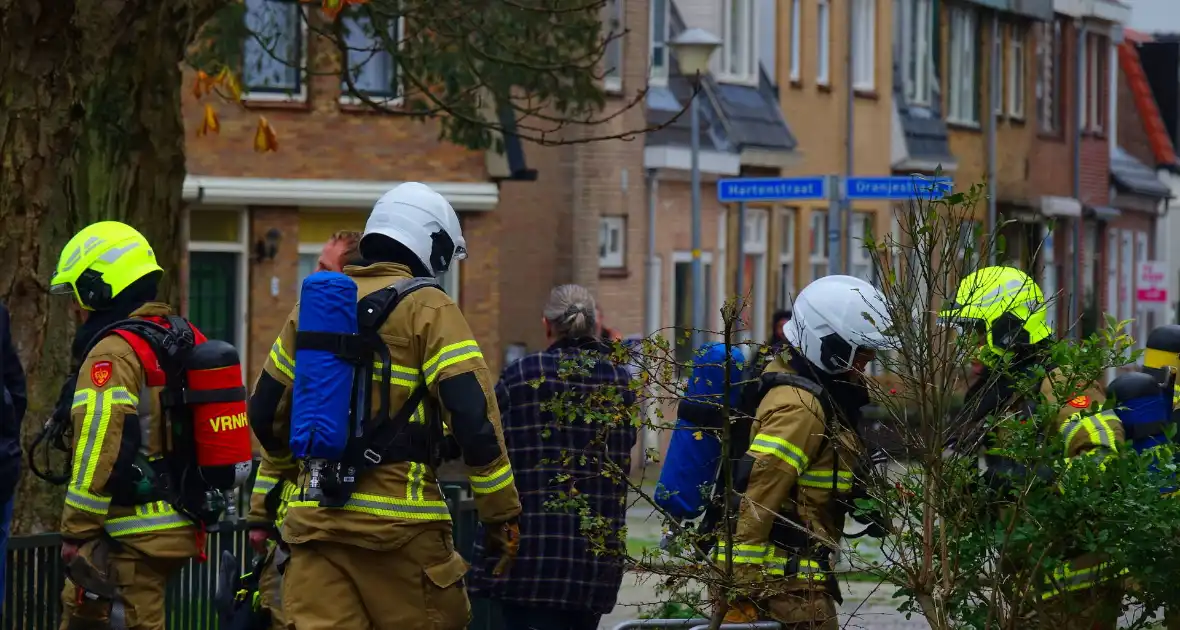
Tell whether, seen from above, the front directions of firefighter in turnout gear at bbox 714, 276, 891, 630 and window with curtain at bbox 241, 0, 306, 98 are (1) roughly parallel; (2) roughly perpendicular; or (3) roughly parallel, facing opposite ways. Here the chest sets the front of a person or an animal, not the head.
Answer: roughly perpendicular

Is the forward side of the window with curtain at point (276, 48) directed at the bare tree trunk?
yes

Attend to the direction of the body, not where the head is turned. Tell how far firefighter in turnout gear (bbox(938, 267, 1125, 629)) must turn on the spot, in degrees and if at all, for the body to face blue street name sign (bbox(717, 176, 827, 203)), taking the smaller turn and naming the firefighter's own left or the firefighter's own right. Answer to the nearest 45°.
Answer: approximately 90° to the firefighter's own right

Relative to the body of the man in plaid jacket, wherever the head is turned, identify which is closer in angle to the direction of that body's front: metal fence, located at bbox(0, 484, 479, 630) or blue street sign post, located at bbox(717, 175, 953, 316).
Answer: the blue street sign post

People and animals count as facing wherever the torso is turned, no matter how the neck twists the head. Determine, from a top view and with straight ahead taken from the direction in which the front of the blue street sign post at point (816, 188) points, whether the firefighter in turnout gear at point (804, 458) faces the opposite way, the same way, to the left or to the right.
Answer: to the left

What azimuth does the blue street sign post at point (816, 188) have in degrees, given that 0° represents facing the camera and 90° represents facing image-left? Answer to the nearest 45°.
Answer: approximately 0°

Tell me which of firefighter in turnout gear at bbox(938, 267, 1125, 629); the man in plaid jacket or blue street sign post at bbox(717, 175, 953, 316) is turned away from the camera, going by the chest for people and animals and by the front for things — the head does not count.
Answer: the man in plaid jacket

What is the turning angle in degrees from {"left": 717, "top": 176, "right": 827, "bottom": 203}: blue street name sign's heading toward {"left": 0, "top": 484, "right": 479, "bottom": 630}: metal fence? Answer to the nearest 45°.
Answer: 0° — it already faces it

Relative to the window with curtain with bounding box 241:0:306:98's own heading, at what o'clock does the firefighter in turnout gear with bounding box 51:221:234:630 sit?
The firefighter in turnout gear is roughly at 12 o'clock from the window with curtain.

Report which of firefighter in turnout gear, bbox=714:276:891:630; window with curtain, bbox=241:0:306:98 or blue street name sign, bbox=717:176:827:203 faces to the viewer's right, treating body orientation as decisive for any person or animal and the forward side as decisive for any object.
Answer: the firefighter in turnout gear
